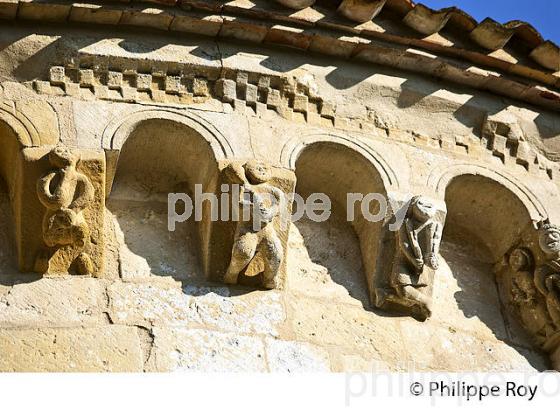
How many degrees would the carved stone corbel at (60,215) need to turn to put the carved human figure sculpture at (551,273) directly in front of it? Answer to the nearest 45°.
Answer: approximately 90° to its left

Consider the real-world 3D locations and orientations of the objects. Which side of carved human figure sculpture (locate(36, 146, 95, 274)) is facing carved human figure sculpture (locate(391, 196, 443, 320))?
left

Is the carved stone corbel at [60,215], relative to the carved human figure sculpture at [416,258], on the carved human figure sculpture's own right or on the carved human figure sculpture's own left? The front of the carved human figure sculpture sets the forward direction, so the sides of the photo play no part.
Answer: on the carved human figure sculpture's own right

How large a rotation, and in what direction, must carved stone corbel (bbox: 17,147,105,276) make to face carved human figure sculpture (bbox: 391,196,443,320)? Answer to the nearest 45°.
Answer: approximately 90° to its left

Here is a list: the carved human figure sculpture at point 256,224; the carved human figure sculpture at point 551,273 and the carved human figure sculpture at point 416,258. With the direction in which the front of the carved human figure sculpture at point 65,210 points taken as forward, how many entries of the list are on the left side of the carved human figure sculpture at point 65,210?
3

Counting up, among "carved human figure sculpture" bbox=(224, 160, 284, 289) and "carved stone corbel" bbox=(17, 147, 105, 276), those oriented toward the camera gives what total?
2

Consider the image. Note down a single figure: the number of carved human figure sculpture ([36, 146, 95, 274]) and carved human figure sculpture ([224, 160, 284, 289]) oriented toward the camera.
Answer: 2

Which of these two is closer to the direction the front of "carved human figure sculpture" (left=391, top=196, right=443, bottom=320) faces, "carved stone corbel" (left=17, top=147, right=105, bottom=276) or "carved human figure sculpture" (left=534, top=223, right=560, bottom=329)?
the carved human figure sculpture

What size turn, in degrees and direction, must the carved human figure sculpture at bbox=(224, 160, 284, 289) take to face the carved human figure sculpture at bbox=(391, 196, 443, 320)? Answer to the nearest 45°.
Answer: approximately 90° to its left
